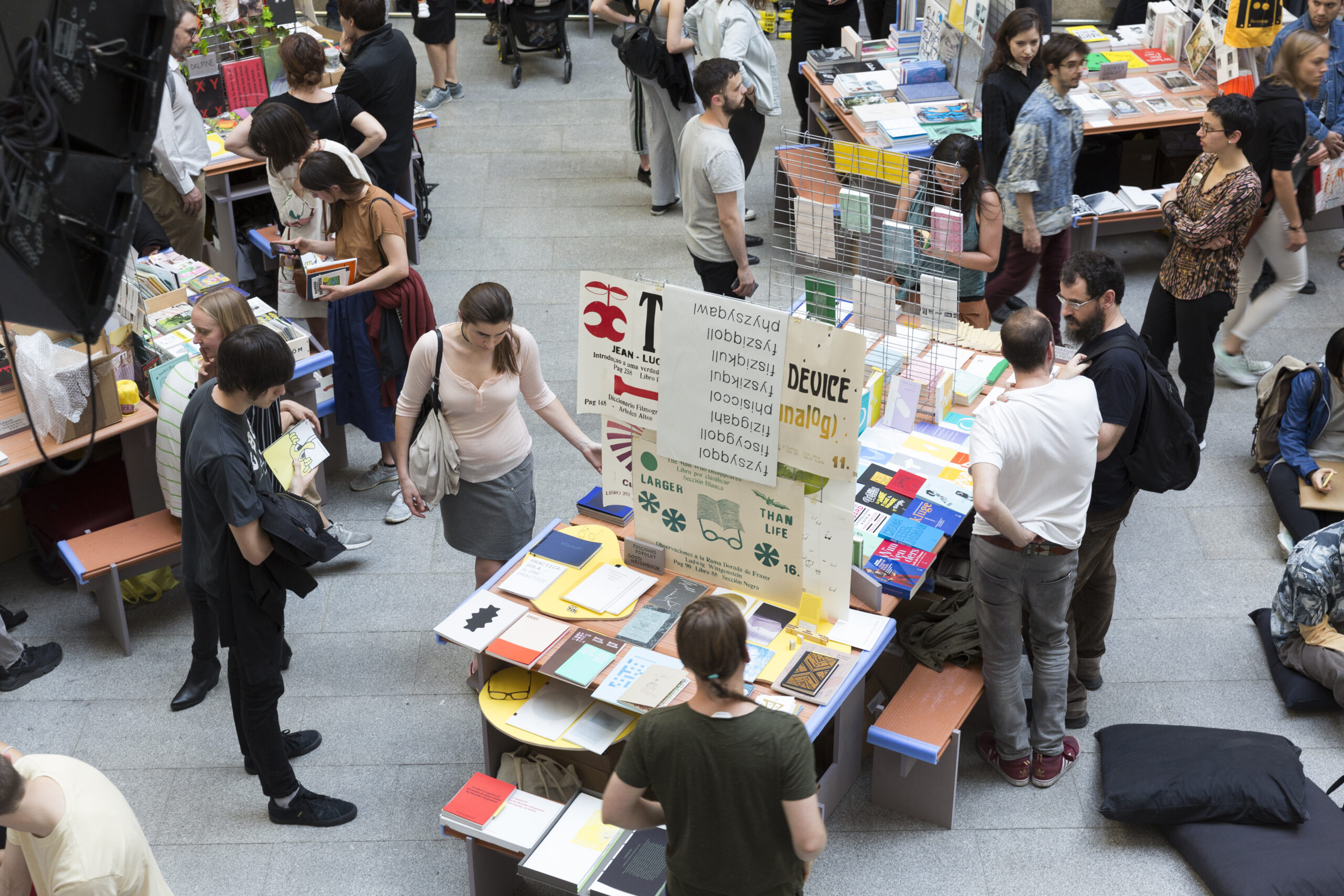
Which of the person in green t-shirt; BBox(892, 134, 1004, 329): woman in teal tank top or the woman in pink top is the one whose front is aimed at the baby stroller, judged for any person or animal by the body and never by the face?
the person in green t-shirt

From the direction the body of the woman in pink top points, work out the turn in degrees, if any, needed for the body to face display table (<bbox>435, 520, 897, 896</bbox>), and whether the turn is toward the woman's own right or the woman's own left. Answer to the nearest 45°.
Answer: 0° — they already face it

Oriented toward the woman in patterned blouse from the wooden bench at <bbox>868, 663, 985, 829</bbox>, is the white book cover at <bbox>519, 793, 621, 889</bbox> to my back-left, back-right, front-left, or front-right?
back-left

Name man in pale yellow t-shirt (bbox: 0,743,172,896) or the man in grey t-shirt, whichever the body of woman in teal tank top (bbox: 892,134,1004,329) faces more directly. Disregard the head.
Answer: the man in pale yellow t-shirt

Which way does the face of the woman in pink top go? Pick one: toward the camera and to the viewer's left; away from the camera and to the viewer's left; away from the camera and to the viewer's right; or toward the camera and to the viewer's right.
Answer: toward the camera and to the viewer's right

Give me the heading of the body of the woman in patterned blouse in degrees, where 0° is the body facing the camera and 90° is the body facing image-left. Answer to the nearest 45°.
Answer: approximately 45°

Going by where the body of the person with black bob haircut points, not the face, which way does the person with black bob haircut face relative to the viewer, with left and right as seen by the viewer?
facing to the right of the viewer

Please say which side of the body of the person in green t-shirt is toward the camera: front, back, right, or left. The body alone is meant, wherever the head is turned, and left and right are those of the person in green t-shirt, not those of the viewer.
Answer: back

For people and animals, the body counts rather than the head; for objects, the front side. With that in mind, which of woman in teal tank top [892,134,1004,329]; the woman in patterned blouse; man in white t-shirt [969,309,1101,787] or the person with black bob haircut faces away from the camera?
the man in white t-shirt

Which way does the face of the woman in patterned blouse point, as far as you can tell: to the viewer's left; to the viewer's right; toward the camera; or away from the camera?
to the viewer's left

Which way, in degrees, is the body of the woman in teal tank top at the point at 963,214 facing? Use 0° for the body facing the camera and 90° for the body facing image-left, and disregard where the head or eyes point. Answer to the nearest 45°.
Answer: approximately 45°

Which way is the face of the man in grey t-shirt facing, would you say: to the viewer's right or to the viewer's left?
to the viewer's right

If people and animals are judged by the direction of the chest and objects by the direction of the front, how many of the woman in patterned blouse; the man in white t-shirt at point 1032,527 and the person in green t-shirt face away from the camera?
2
